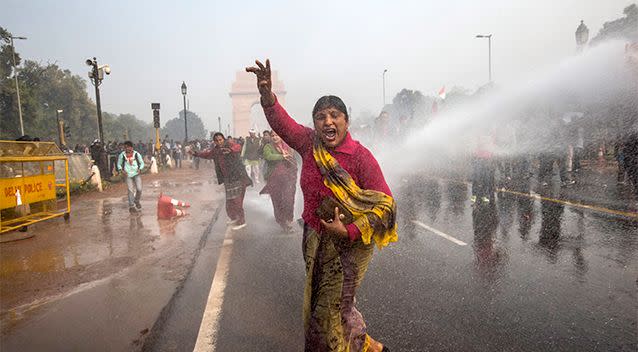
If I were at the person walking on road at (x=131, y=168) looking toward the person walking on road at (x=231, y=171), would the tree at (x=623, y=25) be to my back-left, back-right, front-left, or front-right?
front-left

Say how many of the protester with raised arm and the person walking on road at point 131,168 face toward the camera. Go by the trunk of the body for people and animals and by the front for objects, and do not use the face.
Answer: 2

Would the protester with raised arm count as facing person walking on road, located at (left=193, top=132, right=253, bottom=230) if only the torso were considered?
no

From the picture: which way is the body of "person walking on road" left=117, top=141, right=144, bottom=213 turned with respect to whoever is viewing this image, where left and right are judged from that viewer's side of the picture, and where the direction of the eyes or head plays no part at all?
facing the viewer

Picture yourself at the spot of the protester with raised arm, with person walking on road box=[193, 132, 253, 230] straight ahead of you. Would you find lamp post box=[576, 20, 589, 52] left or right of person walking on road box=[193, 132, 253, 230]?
right

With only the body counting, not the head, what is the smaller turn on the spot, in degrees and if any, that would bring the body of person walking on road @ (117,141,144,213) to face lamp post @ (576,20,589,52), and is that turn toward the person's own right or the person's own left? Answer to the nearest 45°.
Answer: approximately 90° to the person's own left

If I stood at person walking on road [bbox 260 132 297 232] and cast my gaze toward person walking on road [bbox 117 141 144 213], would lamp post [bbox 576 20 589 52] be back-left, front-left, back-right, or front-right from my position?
back-right

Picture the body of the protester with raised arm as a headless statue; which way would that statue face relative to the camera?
toward the camera

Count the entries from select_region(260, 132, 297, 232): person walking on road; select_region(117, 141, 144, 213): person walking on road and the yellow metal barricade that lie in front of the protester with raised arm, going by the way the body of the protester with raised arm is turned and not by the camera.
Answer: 0

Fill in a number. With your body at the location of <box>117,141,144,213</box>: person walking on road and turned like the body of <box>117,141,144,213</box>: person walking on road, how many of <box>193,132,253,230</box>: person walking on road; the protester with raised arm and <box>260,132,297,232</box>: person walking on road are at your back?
0

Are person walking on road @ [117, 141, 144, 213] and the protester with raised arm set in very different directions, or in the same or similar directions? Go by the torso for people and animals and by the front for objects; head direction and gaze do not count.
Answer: same or similar directions

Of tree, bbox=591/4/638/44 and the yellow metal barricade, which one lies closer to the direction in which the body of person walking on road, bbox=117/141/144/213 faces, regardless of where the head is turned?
the yellow metal barricade

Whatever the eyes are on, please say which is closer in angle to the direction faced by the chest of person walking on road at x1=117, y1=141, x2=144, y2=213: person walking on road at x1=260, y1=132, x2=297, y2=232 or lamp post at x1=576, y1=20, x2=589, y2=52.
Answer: the person walking on road

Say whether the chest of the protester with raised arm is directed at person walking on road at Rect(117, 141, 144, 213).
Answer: no

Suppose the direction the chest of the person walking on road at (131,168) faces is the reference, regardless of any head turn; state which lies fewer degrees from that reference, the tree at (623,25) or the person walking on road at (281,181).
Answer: the person walking on road

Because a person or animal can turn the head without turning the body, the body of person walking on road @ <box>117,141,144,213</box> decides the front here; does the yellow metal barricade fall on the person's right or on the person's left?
on the person's right

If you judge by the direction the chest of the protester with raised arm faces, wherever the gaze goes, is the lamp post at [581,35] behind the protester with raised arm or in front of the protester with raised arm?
behind
